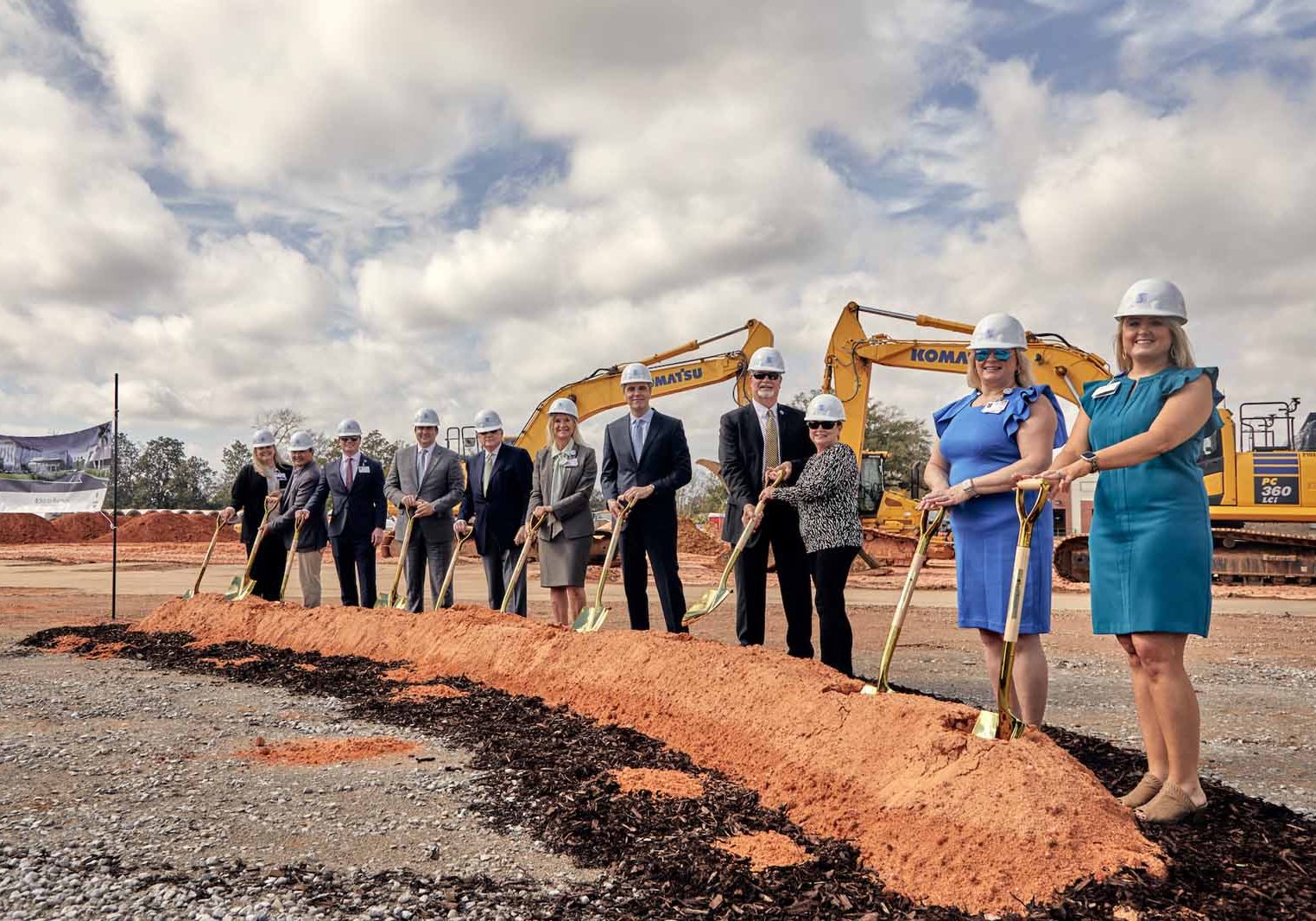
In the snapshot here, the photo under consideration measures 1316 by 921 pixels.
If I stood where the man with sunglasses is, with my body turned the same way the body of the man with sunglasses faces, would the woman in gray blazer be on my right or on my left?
on my right

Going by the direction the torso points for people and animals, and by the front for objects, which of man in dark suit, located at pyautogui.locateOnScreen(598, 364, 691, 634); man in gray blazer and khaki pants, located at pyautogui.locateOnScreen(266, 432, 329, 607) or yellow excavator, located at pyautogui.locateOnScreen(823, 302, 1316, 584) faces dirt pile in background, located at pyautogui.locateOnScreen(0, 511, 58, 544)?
the yellow excavator

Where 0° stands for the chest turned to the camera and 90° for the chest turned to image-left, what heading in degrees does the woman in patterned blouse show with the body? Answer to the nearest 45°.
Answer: approximately 45°

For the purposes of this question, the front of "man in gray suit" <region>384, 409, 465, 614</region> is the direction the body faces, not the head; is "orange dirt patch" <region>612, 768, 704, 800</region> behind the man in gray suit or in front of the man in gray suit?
in front

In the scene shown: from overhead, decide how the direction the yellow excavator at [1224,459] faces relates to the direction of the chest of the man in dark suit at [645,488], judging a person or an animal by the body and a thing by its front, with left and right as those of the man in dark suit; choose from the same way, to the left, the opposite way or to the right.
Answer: to the right

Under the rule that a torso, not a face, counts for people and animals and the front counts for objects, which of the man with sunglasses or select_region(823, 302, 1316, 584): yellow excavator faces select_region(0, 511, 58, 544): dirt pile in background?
the yellow excavator

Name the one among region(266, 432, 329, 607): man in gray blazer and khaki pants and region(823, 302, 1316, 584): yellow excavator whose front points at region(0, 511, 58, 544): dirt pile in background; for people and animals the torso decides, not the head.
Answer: the yellow excavator

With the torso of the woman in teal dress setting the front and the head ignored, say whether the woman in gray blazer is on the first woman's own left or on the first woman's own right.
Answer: on the first woman's own right

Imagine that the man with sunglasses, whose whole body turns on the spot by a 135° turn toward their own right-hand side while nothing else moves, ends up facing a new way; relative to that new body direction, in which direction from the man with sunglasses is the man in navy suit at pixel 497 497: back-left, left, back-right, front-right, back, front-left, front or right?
front

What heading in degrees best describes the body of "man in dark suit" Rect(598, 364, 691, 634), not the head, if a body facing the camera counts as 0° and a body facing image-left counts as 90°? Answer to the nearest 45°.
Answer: approximately 0°

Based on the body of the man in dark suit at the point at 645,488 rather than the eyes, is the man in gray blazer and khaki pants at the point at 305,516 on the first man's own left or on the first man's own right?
on the first man's own right

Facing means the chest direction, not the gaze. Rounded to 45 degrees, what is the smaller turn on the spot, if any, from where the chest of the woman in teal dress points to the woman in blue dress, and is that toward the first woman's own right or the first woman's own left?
approximately 90° to the first woman's own right

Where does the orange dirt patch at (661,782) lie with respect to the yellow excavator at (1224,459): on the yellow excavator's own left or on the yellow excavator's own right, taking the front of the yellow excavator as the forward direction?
on the yellow excavator's own left

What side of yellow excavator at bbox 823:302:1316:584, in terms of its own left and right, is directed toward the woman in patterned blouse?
left

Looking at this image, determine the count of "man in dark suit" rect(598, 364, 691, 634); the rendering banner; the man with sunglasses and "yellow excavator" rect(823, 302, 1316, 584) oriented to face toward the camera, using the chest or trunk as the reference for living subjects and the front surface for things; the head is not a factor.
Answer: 3

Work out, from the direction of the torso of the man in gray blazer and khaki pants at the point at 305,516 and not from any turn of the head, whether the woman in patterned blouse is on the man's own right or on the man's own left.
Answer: on the man's own left

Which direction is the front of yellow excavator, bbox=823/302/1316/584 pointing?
to the viewer's left
